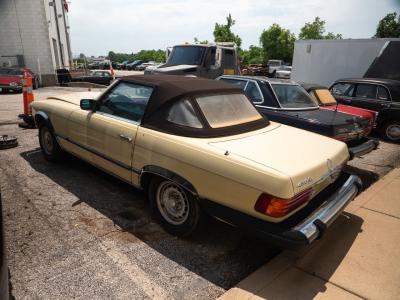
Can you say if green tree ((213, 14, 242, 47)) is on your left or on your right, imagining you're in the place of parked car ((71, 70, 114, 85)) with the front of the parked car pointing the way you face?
on your right

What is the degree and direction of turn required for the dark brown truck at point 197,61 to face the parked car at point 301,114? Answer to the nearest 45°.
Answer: approximately 45° to its left

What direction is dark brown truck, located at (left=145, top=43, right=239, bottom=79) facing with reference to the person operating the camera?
facing the viewer and to the left of the viewer

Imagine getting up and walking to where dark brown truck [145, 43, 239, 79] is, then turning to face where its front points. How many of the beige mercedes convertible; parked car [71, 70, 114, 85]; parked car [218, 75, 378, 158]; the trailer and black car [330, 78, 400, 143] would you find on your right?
1

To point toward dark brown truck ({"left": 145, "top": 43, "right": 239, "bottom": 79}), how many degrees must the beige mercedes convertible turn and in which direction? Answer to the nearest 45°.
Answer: approximately 45° to its right

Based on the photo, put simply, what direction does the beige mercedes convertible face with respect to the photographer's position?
facing away from the viewer and to the left of the viewer

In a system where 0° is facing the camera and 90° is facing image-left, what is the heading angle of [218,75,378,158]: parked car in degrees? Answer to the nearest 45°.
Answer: approximately 135°

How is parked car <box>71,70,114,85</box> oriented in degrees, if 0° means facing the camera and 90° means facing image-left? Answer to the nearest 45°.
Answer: approximately 90°

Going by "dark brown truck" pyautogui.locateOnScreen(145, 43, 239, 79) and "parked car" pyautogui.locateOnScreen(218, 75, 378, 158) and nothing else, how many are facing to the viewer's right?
0

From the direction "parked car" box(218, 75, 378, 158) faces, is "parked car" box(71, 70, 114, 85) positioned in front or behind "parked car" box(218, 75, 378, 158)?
in front

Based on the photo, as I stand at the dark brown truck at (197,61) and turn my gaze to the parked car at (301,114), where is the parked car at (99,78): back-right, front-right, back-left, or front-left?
back-right

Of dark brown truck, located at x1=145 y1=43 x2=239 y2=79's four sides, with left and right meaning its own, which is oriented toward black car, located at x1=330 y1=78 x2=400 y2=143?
left
